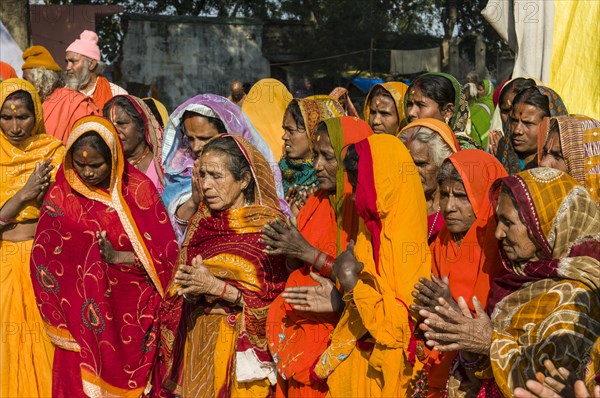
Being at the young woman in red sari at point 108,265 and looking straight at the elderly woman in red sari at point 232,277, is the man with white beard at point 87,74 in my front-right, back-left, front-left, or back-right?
back-left

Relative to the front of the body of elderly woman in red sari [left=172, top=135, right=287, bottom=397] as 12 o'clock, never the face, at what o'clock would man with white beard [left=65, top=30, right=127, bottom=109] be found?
The man with white beard is roughly at 4 o'clock from the elderly woman in red sari.

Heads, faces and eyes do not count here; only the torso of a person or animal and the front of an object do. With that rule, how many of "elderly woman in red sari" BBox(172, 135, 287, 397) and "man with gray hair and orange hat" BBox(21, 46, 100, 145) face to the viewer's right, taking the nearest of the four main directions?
0

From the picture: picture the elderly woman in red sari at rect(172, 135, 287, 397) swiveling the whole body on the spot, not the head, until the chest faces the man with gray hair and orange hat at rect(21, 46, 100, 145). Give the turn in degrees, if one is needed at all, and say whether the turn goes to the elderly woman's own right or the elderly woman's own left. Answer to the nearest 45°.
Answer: approximately 90° to the elderly woman's own right

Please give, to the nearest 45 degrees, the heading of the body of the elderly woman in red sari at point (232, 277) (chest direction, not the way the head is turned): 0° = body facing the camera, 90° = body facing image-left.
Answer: approximately 45°

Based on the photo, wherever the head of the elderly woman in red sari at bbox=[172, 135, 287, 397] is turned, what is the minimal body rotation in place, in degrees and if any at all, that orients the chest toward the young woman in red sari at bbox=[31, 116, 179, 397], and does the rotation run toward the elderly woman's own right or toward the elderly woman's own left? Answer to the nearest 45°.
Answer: approximately 90° to the elderly woman's own right
